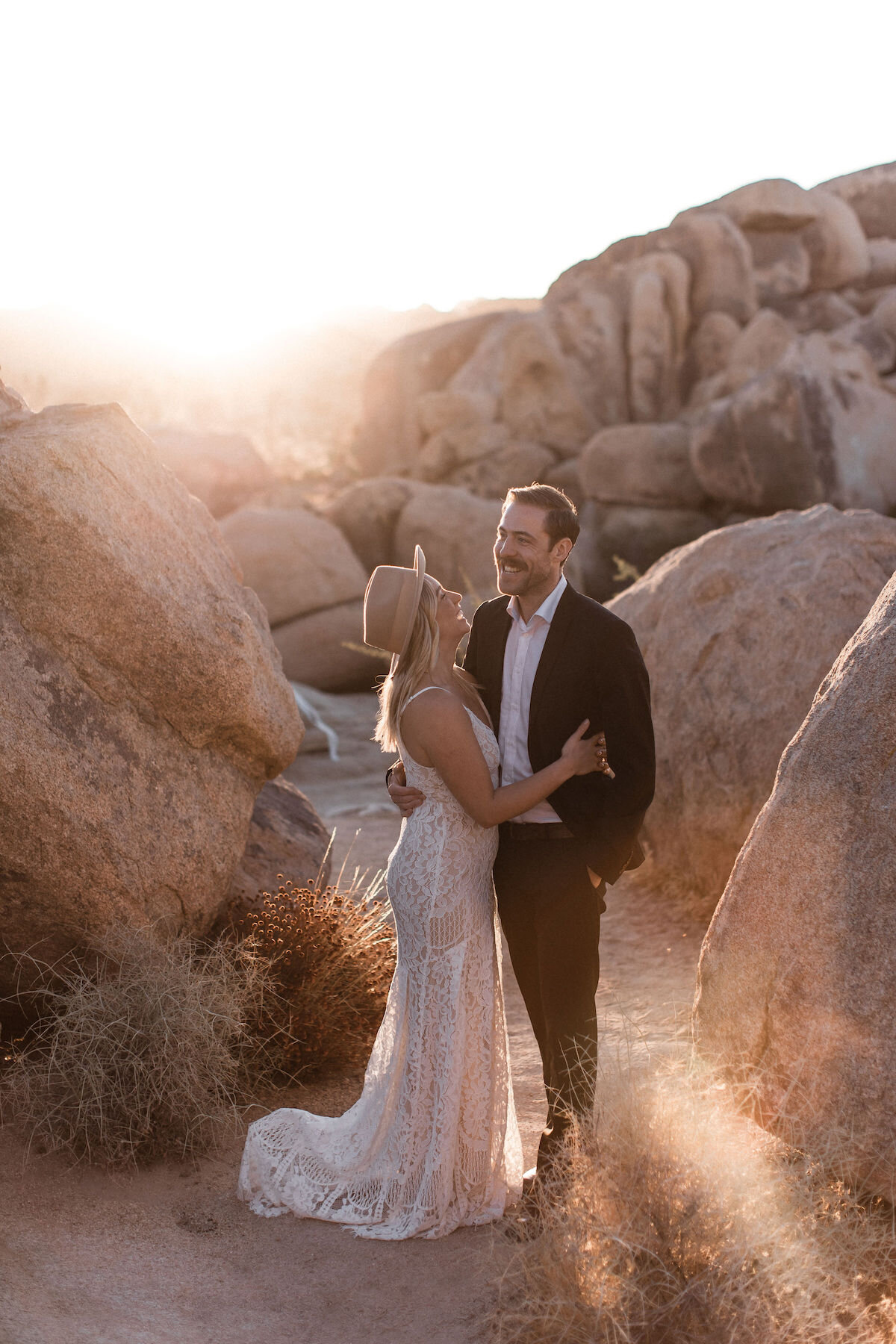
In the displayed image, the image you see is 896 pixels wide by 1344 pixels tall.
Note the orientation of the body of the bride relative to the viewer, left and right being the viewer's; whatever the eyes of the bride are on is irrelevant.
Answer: facing to the right of the viewer

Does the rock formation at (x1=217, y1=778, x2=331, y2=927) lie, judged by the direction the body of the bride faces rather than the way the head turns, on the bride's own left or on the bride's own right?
on the bride's own left

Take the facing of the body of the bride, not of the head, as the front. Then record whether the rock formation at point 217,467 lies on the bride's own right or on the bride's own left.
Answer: on the bride's own left

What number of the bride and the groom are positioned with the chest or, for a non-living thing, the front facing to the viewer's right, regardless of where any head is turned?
1

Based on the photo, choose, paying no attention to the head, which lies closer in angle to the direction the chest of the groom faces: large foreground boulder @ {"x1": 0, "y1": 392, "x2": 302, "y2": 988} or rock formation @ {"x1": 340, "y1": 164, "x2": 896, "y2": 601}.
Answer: the large foreground boulder

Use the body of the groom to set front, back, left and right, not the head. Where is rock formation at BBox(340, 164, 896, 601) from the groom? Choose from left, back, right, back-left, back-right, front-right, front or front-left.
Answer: back-right

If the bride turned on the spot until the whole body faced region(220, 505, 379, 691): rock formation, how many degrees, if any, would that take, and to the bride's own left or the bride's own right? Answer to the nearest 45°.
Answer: approximately 90° to the bride's own left

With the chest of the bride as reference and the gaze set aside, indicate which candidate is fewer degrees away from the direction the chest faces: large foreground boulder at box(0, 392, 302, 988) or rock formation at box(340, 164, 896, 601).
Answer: the rock formation

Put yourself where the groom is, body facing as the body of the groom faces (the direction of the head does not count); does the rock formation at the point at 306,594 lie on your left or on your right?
on your right

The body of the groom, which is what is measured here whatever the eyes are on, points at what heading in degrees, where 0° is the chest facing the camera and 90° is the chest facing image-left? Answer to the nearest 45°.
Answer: approximately 45°

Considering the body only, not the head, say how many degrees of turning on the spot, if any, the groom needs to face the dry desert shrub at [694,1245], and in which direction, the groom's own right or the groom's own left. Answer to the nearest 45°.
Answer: approximately 45° to the groom's own left

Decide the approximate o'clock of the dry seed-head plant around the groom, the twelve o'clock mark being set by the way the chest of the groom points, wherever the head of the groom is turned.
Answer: The dry seed-head plant is roughly at 3 o'clock from the groom.

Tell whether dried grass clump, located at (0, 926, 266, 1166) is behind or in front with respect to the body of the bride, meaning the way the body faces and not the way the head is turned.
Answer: behind
